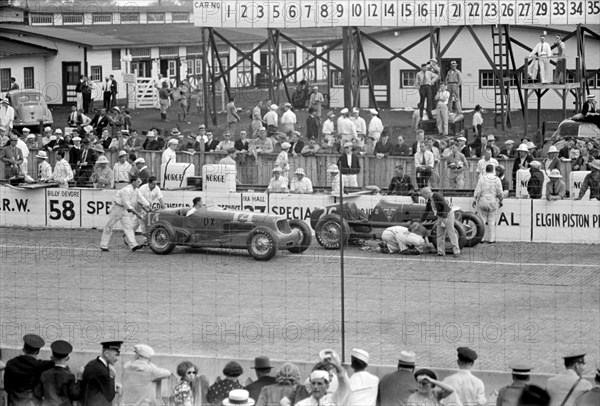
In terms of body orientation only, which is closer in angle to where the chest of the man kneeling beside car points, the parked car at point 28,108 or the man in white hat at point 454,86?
the man in white hat

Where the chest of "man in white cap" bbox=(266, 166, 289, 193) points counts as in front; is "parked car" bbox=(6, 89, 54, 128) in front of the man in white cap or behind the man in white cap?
behind

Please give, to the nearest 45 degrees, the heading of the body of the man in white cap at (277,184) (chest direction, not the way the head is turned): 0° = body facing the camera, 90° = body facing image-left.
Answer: approximately 0°

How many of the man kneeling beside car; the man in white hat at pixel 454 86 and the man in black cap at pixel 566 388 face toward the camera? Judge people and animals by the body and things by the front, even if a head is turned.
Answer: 1

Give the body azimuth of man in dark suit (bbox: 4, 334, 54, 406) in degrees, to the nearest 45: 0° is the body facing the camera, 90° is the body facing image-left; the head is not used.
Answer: approximately 225°

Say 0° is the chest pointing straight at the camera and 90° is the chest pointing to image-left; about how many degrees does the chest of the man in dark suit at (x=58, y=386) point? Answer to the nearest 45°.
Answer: approximately 180°
